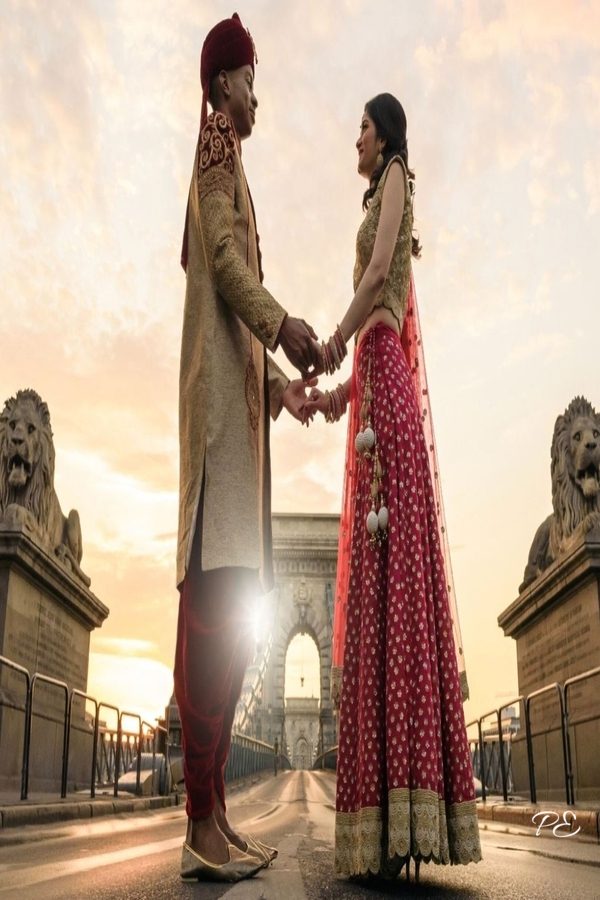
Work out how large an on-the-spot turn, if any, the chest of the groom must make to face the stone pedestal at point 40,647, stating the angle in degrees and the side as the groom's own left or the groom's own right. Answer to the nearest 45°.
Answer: approximately 90° to the groom's own left

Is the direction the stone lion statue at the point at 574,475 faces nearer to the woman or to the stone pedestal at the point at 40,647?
the woman

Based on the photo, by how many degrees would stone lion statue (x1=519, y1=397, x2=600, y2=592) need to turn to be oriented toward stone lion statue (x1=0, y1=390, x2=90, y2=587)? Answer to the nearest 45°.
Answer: approximately 135° to its right

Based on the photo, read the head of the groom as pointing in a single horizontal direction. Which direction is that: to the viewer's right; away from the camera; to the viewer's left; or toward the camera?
to the viewer's right

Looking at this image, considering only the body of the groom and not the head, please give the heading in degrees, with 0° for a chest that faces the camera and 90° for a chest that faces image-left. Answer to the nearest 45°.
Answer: approximately 270°

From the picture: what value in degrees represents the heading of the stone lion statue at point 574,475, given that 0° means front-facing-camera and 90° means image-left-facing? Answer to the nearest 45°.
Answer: approximately 315°

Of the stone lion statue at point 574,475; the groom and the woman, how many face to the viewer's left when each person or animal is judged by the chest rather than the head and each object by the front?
1

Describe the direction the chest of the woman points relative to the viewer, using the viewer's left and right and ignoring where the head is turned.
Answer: facing to the left of the viewer

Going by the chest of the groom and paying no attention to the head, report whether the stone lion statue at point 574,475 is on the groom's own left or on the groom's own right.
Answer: on the groom's own left

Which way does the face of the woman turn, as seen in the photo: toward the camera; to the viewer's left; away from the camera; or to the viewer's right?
to the viewer's left

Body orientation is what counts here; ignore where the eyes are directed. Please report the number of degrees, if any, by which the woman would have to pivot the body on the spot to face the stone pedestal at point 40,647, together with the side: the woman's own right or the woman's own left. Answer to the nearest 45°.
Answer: approximately 45° to the woman's own right

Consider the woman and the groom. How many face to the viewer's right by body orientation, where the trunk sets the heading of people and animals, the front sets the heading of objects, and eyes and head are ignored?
1

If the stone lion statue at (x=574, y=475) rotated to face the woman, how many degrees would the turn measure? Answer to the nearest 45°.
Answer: approximately 45° to its right
